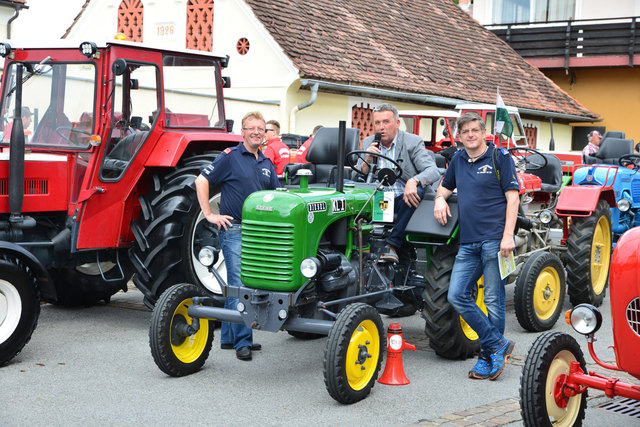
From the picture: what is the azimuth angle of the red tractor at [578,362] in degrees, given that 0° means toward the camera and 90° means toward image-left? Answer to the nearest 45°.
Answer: approximately 45°

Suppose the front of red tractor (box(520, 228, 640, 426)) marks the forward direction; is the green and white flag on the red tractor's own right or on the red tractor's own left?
on the red tractor's own right

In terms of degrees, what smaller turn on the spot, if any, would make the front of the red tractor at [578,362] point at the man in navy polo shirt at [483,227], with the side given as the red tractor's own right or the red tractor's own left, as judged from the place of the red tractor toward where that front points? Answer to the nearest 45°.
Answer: approximately 90° to the red tractor's own right

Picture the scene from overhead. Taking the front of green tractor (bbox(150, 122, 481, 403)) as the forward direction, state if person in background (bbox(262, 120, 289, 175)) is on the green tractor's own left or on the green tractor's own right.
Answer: on the green tractor's own right

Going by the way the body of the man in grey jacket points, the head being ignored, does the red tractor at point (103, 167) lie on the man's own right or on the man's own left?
on the man's own right

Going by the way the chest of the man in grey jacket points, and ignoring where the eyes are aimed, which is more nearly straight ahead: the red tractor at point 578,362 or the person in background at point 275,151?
the red tractor
